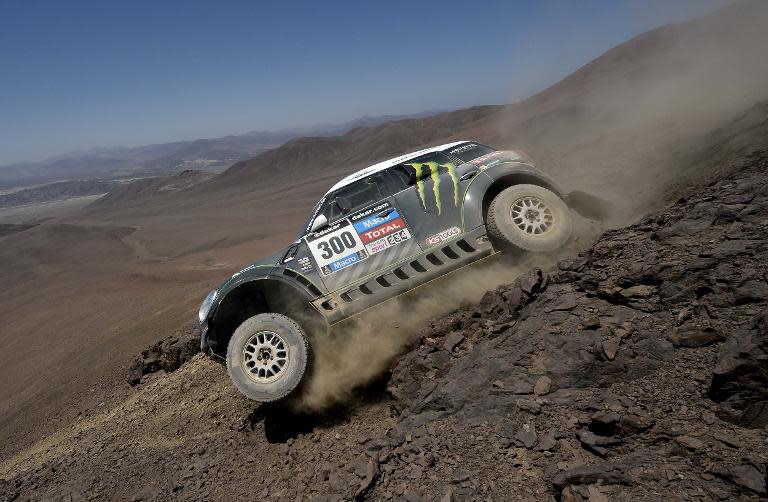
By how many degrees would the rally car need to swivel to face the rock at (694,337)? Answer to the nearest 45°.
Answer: approximately 135° to its left

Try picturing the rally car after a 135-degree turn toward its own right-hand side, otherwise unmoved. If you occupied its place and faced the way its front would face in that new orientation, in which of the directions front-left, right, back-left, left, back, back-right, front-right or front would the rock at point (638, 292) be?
right

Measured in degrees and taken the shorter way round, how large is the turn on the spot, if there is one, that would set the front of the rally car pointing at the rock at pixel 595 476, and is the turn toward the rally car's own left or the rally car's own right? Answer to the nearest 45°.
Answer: approximately 90° to the rally car's own left

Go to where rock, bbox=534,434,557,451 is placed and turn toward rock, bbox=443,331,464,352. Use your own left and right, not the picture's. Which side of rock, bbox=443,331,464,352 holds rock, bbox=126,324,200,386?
left

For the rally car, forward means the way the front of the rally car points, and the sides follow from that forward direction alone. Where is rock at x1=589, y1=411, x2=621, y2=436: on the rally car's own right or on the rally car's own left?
on the rally car's own left

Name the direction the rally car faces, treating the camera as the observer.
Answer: facing to the left of the viewer

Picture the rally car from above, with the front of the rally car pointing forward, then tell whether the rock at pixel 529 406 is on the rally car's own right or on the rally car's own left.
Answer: on the rally car's own left

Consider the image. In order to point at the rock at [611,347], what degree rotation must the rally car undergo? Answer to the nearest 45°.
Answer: approximately 135° to its left

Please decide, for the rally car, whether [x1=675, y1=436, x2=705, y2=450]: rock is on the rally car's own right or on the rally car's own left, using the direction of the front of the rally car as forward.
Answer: on the rally car's own left
